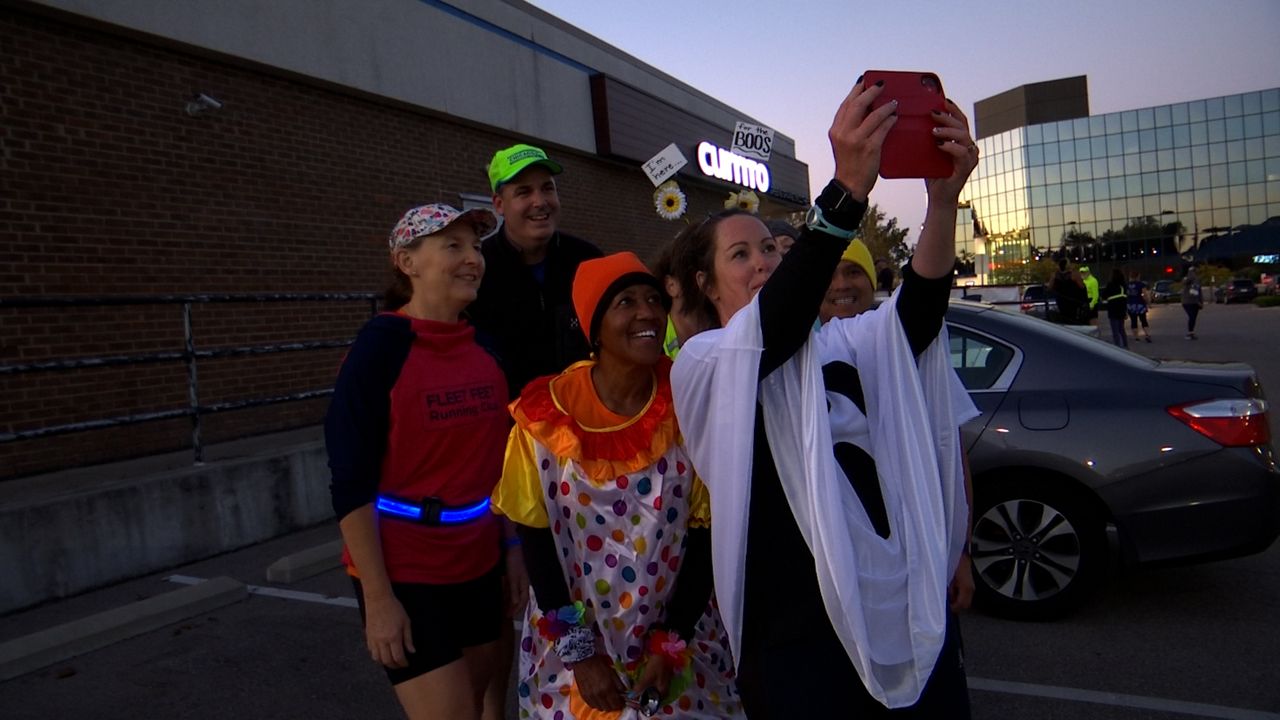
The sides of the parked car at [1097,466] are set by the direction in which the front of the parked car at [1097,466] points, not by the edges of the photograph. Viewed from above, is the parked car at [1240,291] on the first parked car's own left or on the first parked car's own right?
on the first parked car's own right

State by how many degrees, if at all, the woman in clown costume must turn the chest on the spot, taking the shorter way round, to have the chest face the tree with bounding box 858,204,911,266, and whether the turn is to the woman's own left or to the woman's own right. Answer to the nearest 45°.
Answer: approximately 135° to the woman's own left

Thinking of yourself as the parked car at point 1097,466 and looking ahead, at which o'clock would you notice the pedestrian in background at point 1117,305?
The pedestrian in background is roughly at 3 o'clock from the parked car.

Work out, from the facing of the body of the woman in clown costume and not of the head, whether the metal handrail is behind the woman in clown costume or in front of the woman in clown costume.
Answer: behind

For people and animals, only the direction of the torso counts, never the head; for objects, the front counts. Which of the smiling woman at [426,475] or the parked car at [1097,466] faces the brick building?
the parked car

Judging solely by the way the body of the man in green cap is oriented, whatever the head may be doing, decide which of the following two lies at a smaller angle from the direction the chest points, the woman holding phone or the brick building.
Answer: the woman holding phone

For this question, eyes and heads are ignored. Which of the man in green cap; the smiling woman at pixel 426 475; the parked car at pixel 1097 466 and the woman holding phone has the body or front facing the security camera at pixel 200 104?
the parked car

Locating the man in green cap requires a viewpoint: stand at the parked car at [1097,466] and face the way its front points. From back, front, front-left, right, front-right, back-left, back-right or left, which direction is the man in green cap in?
front-left

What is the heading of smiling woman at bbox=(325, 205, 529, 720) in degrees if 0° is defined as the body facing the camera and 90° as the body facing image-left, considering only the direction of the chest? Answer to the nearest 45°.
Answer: approximately 315°

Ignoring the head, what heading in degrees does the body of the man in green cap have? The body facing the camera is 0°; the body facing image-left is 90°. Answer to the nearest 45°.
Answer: approximately 315°

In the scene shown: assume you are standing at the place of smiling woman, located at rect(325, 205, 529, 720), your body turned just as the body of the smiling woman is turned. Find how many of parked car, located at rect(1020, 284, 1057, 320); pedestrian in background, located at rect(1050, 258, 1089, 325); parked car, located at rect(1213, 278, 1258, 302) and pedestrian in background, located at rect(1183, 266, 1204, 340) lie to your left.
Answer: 4

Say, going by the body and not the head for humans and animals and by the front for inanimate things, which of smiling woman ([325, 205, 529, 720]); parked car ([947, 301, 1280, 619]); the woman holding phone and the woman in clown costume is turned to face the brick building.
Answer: the parked car

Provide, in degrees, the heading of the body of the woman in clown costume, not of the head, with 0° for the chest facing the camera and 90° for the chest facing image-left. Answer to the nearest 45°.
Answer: approximately 315°
